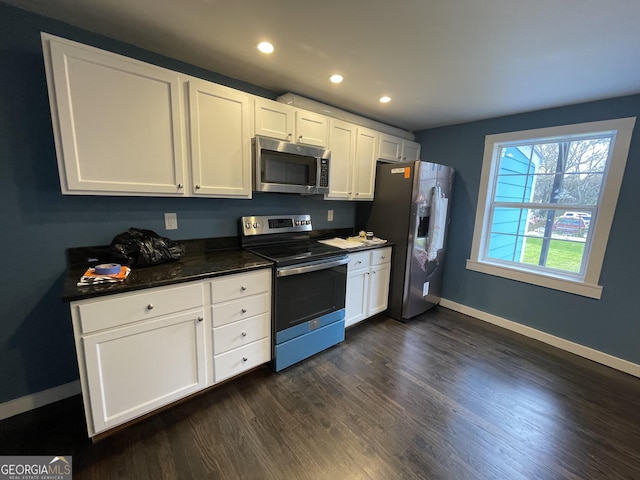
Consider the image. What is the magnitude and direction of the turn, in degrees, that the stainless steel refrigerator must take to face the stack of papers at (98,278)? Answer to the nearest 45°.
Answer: approximately 90° to its right

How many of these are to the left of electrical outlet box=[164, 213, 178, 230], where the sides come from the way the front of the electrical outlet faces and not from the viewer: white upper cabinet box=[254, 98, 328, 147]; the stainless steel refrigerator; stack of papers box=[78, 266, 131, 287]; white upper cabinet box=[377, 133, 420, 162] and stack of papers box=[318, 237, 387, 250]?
4

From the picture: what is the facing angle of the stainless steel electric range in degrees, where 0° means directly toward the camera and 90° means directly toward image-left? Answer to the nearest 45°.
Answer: approximately 315°
